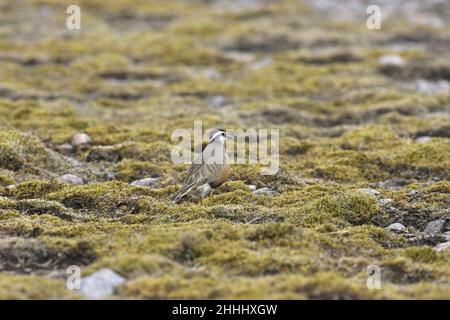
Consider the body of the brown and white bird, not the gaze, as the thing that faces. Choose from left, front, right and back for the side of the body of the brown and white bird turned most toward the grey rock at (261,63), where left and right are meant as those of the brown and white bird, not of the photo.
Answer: left

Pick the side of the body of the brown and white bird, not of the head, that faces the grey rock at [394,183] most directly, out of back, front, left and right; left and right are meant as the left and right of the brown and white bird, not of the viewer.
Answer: front

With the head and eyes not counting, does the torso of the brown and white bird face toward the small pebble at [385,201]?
yes

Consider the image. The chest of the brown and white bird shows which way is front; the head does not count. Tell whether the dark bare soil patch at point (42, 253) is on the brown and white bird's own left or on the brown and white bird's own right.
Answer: on the brown and white bird's own right

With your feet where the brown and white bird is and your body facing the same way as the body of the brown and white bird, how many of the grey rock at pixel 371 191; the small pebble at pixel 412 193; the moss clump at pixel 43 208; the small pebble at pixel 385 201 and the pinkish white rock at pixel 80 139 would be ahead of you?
3

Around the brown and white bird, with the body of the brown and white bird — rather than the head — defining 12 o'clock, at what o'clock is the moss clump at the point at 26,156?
The moss clump is roughly at 7 o'clock from the brown and white bird.

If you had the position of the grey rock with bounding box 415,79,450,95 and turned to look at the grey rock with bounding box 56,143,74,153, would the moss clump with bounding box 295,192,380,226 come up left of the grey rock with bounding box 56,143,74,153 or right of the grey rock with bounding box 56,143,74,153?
left

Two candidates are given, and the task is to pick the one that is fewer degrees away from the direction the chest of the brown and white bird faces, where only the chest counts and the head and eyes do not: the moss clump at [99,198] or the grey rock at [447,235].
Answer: the grey rock

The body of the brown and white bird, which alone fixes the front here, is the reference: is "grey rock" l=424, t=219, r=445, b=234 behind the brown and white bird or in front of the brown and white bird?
in front

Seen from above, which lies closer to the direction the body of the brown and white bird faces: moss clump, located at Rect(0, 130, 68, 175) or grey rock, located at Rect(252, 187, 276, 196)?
the grey rock

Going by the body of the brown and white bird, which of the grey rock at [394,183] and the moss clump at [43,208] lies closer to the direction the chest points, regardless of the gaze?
the grey rock

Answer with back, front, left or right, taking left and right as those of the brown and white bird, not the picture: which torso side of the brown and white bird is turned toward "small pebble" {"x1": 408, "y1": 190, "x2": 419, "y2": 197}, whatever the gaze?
front

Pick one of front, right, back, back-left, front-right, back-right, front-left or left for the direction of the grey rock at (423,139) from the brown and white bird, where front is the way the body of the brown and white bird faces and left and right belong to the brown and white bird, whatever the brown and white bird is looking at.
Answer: front-left

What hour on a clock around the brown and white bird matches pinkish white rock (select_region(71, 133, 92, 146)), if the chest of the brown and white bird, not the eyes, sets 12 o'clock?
The pinkish white rock is roughly at 8 o'clock from the brown and white bird.

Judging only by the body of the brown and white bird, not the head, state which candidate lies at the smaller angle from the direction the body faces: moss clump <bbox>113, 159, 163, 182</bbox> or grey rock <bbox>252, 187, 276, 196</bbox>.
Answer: the grey rock

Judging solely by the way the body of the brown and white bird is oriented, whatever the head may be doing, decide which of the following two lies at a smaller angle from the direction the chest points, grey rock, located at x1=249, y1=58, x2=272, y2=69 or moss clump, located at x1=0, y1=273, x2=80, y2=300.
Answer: the grey rock

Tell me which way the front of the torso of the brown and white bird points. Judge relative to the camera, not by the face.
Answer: to the viewer's right

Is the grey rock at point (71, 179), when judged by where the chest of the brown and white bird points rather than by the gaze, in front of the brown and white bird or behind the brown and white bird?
behind

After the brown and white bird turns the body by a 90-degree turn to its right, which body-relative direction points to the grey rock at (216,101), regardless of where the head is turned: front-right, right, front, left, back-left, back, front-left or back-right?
back

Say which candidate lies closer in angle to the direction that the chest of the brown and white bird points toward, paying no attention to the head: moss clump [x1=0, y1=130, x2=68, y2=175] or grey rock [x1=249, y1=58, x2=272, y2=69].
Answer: the grey rock
